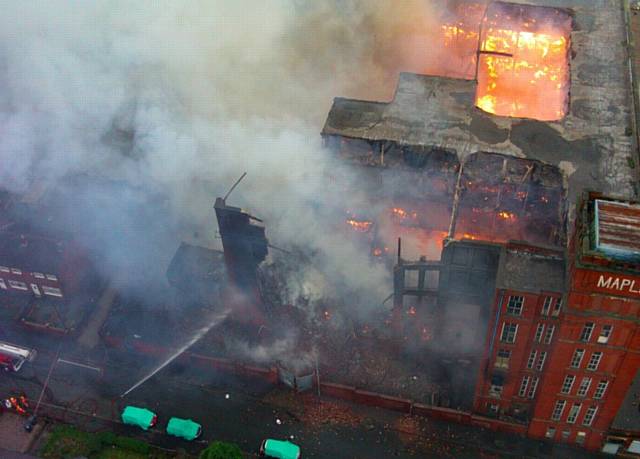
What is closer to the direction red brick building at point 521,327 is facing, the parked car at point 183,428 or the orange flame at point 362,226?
the parked car

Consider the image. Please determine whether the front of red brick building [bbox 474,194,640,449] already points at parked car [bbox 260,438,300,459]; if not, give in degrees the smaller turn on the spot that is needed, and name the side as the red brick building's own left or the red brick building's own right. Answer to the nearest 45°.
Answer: approximately 45° to the red brick building's own right

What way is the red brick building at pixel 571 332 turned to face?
toward the camera

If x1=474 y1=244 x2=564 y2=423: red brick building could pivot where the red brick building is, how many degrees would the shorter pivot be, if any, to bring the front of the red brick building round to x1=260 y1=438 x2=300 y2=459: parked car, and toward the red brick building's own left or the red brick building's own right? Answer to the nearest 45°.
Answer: approximately 45° to the red brick building's own right

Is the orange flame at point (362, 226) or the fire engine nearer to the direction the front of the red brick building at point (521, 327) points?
the fire engine
